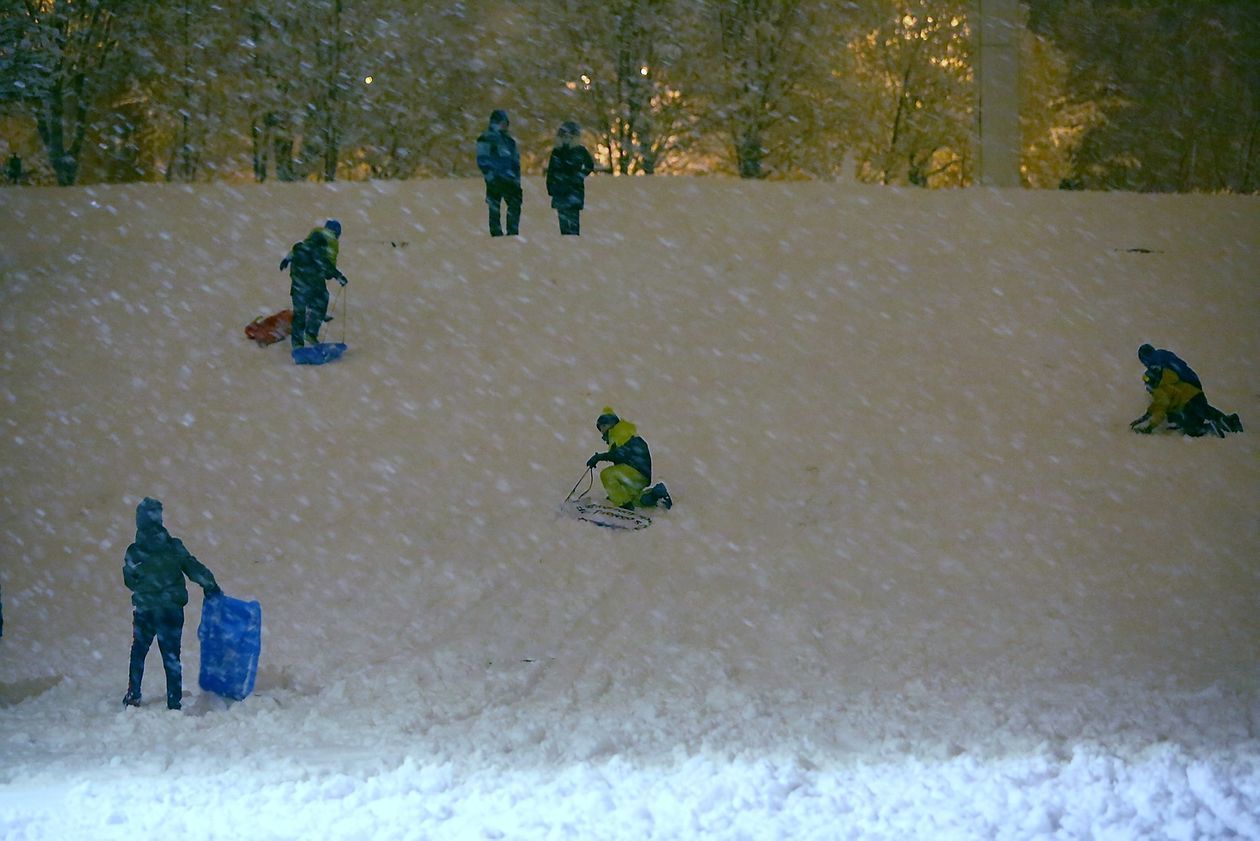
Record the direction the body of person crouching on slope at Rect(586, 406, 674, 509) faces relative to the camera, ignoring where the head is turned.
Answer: to the viewer's left

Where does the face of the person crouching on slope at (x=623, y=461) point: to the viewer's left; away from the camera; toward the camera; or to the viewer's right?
to the viewer's left

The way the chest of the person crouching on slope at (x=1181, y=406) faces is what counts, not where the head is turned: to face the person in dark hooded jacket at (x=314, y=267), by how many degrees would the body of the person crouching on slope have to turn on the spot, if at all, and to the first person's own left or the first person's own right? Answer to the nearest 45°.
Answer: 0° — they already face them

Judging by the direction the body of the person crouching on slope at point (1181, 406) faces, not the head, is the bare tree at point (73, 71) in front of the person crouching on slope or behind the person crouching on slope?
in front

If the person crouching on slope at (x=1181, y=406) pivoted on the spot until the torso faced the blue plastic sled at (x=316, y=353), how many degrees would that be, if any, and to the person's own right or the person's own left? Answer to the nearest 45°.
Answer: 0° — they already face it

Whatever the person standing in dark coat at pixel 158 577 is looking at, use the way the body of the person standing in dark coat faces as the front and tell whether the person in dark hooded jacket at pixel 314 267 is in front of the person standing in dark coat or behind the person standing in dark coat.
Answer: in front

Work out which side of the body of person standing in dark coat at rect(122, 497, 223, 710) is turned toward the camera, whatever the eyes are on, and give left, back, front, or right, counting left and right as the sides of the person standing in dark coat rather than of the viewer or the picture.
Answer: back

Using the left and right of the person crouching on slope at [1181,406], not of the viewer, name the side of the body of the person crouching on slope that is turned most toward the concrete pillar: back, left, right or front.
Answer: right

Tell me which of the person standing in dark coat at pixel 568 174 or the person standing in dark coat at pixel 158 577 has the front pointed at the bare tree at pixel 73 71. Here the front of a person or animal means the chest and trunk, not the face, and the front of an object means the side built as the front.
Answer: the person standing in dark coat at pixel 158 577

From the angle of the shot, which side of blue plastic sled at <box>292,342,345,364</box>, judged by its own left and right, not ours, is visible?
right

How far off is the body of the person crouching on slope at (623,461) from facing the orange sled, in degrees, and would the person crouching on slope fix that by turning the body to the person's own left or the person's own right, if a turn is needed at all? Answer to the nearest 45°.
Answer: approximately 45° to the person's own right

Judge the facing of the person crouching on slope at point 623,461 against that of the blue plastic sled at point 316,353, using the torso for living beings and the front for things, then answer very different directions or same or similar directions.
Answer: very different directions

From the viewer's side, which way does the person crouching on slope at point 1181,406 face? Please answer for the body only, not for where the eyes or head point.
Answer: to the viewer's left

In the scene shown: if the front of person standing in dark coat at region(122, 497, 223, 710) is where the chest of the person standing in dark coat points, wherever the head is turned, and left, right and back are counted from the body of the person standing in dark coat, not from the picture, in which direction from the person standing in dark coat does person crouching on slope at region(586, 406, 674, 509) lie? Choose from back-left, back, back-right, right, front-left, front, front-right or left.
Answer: front-right

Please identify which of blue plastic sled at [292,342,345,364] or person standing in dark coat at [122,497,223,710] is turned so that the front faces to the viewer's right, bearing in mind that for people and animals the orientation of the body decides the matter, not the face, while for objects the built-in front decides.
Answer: the blue plastic sled
